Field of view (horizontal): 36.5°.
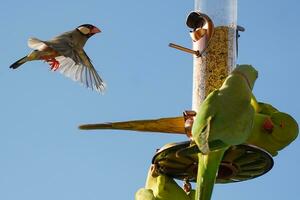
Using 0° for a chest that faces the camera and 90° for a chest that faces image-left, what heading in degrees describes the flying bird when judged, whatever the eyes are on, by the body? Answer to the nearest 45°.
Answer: approximately 270°

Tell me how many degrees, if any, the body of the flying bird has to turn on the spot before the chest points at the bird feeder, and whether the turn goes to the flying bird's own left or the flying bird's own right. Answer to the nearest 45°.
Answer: approximately 45° to the flying bird's own right
